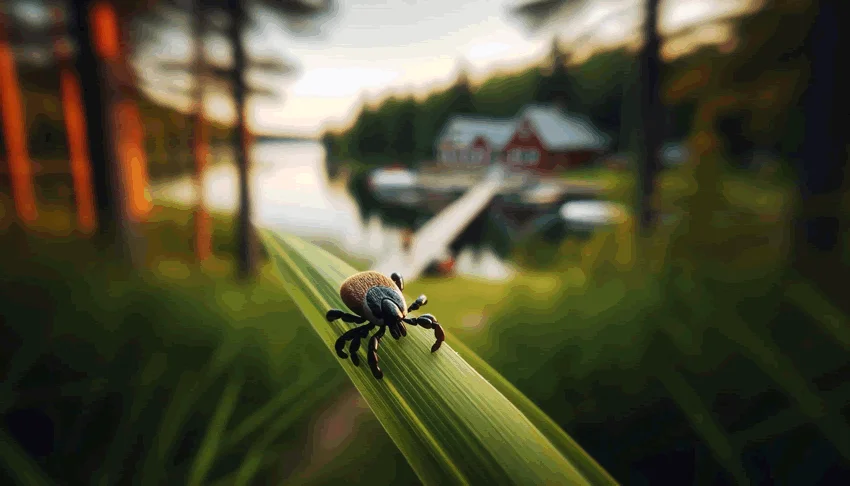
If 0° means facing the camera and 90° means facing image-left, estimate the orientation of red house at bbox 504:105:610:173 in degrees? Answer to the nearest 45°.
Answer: approximately 45°

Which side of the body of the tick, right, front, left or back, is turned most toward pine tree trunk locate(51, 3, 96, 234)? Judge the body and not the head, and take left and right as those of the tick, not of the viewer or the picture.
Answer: back

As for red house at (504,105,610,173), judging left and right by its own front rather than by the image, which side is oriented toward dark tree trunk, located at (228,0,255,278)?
front

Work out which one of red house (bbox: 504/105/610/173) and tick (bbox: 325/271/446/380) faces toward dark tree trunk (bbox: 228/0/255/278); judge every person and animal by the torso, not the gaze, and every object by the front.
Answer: the red house

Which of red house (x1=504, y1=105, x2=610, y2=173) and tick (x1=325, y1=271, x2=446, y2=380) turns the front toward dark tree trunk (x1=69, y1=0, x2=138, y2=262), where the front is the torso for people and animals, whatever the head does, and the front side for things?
the red house

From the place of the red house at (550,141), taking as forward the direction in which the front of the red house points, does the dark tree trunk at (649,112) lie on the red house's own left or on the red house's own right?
on the red house's own left

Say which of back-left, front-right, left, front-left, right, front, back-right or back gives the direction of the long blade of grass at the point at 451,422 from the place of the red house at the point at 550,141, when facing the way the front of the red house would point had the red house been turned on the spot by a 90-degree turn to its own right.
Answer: back-left

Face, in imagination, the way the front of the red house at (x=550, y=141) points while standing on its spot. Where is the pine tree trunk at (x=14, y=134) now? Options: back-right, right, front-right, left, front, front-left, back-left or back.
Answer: front

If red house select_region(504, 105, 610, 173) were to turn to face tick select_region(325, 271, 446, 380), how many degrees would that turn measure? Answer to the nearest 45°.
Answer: approximately 45° to its left

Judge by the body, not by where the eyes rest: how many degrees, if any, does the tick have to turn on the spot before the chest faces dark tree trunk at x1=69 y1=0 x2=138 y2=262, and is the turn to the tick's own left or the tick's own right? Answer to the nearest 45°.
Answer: approximately 180°

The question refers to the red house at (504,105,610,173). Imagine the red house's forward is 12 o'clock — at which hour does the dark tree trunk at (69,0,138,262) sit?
The dark tree trunk is roughly at 12 o'clock from the red house.

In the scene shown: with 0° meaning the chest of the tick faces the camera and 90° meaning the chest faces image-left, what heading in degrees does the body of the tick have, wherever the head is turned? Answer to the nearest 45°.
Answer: approximately 315°

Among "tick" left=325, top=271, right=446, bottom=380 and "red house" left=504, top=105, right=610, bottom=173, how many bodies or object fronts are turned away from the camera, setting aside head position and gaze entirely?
0
